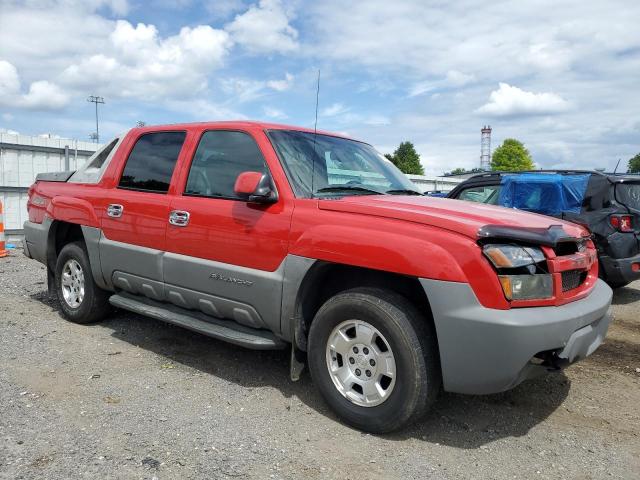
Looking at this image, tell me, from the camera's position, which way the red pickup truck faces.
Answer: facing the viewer and to the right of the viewer

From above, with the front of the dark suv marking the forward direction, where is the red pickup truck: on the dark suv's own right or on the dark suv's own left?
on the dark suv's own left

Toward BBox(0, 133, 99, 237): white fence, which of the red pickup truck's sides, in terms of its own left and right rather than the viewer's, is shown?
back

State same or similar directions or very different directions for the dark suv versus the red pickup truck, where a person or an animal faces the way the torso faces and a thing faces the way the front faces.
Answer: very different directions

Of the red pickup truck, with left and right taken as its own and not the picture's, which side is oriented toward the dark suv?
left

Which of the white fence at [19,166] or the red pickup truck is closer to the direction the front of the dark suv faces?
the white fence

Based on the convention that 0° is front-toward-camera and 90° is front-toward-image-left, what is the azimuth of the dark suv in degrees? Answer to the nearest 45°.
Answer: approximately 135°
